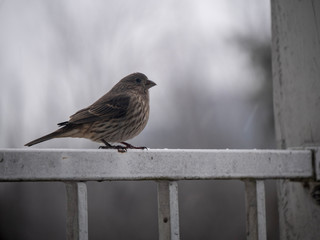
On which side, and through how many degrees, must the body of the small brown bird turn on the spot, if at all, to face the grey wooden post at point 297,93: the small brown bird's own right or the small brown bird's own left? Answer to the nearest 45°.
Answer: approximately 45° to the small brown bird's own right

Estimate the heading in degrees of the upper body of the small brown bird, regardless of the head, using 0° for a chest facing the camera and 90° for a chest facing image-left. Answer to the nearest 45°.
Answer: approximately 270°
